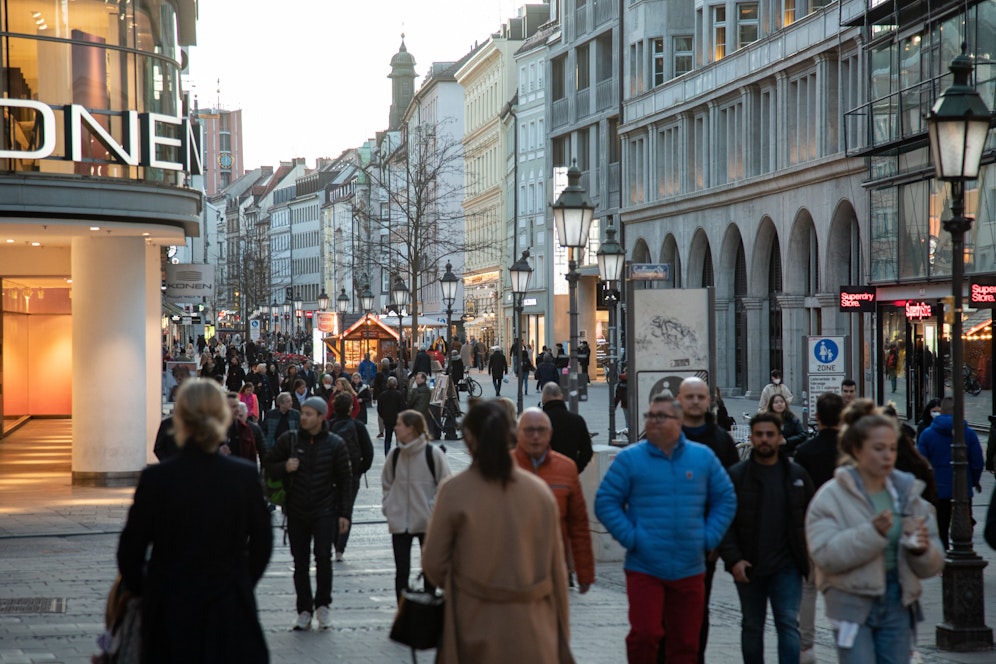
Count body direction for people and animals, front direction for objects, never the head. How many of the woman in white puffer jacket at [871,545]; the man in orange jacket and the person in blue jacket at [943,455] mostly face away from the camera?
1

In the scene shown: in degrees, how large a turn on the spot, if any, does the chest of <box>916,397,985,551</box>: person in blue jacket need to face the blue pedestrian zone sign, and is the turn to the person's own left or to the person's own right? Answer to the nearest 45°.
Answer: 0° — they already face it

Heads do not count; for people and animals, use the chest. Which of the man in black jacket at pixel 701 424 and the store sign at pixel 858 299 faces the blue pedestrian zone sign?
the store sign

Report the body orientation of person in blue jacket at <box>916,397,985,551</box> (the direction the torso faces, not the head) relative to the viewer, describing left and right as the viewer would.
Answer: facing away from the viewer

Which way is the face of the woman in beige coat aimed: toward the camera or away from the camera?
away from the camera

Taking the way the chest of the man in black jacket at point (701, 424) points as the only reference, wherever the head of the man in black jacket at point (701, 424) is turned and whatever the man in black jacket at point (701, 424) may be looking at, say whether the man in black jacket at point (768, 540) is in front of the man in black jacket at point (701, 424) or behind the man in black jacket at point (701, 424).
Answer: in front

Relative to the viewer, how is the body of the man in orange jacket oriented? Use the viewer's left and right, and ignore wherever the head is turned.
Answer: facing the viewer

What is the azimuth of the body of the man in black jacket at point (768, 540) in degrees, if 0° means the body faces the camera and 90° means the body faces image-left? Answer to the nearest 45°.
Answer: approximately 0°

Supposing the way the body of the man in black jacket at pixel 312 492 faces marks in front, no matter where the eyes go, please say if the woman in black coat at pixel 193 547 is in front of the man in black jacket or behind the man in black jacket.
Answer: in front

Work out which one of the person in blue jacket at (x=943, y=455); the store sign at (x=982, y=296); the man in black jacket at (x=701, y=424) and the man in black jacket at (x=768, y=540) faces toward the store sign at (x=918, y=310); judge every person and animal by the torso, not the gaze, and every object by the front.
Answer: the person in blue jacket
